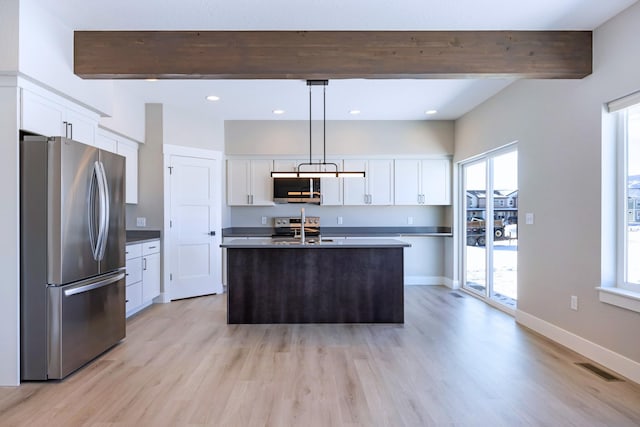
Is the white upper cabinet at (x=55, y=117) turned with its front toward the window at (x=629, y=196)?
yes

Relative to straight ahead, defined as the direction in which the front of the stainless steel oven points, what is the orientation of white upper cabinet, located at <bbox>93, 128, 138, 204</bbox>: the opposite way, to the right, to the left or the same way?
to the left

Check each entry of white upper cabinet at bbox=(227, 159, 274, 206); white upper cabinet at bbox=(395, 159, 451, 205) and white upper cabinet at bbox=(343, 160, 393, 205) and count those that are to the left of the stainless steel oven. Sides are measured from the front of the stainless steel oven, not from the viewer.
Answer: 2

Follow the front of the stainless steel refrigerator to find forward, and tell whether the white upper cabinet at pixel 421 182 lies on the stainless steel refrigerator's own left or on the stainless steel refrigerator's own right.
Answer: on the stainless steel refrigerator's own left

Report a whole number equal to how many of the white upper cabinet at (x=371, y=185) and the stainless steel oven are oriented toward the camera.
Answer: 2

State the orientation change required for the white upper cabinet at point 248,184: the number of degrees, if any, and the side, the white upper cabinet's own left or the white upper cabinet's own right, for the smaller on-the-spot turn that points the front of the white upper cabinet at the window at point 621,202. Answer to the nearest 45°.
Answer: approximately 45° to the white upper cabinet's own left
